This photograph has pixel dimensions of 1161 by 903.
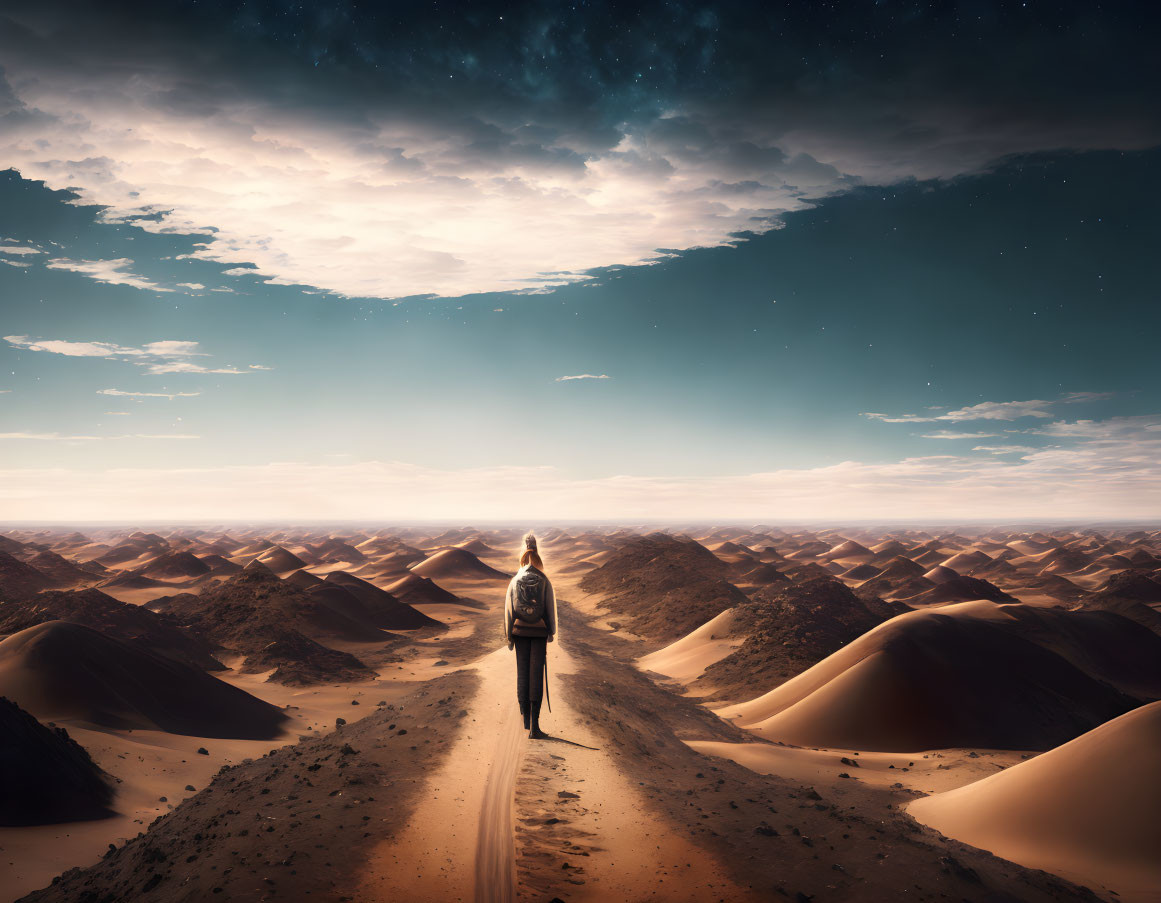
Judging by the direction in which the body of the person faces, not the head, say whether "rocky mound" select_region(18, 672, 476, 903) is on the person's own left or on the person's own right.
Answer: on the person's own left

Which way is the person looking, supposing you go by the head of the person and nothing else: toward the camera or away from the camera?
away from the camera

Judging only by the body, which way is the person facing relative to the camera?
away from the camera

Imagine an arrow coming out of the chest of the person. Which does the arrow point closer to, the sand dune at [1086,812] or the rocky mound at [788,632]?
the rocky mound

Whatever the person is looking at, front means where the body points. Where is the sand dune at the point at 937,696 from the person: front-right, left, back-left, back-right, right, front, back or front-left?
front-right
